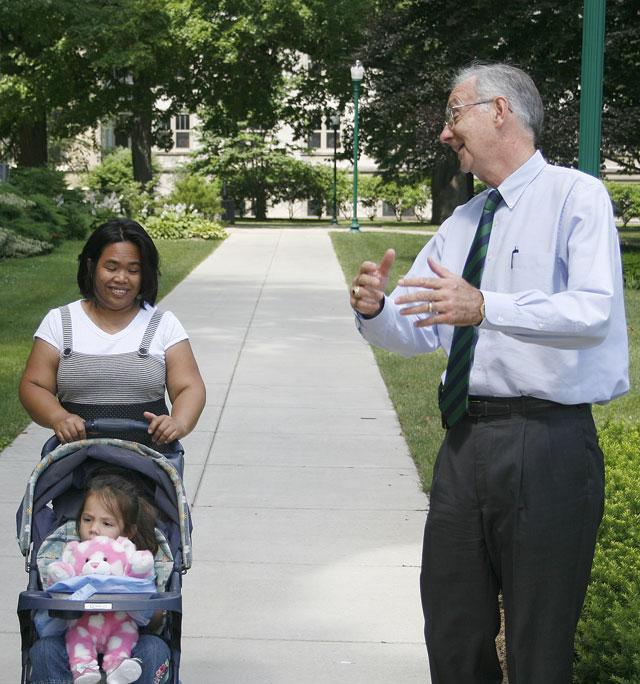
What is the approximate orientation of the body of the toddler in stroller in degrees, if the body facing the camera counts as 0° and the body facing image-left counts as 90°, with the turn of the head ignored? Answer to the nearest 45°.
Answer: approximately 0°

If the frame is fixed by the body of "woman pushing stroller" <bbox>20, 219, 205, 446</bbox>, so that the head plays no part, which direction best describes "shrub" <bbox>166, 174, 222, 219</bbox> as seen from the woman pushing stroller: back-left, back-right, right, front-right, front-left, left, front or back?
back

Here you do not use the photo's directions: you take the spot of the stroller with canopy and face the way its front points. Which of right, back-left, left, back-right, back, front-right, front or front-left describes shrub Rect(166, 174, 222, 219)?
back

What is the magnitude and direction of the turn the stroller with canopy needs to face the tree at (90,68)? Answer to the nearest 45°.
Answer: approximately 180°

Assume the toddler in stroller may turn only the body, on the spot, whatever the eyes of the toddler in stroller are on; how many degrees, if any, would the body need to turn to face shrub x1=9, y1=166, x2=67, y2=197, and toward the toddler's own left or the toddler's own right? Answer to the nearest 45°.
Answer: approximately 180°

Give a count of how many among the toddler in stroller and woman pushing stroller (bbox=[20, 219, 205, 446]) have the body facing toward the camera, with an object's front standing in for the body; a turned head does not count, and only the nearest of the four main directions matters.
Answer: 2

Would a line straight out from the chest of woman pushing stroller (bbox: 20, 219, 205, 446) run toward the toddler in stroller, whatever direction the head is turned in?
yes
